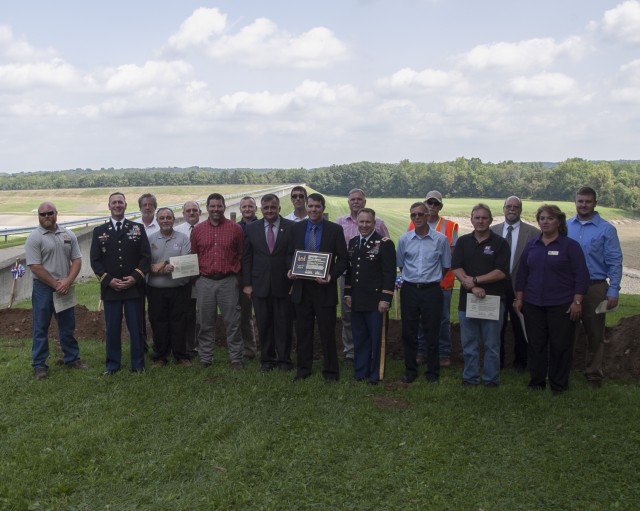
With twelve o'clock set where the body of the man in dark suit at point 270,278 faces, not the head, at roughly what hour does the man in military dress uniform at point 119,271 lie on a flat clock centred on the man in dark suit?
The man in military dress uniform is roughly at 3 o'clock from the man in dark suit.

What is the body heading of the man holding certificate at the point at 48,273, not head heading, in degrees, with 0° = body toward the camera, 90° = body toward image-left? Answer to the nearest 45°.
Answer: approximately 315°

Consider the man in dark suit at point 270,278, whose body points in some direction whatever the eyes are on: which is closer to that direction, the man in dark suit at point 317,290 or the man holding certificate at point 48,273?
the man in dark suit

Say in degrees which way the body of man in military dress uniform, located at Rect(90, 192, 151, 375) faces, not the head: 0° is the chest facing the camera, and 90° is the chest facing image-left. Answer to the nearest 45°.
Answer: approximately 0°
